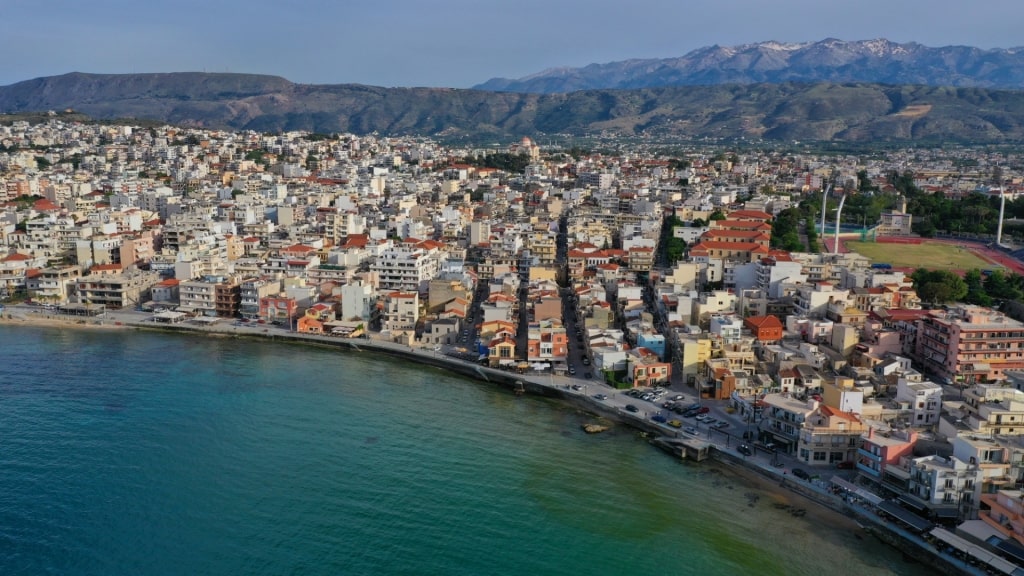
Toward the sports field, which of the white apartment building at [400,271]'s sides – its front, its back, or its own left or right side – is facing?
left

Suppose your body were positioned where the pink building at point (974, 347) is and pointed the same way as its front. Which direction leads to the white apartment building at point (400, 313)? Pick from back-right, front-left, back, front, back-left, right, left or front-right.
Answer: right

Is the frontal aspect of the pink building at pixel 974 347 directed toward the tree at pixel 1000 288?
no

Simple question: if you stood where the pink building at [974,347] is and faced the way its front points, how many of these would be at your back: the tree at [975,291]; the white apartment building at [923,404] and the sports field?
2

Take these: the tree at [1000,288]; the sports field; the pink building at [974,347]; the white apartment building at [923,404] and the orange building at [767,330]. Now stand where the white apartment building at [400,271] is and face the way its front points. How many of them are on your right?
0

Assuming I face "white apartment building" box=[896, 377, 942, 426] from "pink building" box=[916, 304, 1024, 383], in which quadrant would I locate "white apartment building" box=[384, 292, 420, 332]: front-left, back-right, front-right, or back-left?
front-right

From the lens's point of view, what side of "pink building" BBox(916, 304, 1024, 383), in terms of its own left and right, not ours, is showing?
front

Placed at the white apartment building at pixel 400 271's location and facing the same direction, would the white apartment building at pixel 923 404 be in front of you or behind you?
in front

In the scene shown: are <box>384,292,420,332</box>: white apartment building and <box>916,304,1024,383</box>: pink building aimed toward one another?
no

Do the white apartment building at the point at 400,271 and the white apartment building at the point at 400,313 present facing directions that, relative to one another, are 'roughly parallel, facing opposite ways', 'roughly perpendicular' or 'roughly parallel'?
roughly parallel

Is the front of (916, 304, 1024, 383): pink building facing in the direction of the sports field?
no

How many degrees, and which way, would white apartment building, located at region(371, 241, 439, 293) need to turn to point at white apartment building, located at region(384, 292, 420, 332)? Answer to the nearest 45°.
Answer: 0° — it already faces it

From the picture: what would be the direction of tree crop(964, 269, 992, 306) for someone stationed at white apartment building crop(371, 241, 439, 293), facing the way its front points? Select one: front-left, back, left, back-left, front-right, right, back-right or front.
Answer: left

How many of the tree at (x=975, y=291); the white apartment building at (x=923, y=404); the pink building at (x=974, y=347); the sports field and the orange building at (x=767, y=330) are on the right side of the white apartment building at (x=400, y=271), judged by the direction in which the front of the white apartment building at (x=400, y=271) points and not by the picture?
0

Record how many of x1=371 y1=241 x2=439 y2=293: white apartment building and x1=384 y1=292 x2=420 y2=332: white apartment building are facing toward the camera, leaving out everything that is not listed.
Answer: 2

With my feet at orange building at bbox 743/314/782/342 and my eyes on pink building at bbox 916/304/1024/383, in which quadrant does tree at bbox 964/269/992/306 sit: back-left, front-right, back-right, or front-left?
front-left

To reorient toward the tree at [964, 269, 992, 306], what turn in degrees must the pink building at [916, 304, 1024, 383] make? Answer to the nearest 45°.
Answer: approximately 180°

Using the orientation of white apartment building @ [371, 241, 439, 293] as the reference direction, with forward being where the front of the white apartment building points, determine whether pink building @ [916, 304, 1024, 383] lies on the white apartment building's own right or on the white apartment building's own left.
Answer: on the white apartment building's own left

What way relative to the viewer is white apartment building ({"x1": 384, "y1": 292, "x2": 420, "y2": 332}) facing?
toward the camera

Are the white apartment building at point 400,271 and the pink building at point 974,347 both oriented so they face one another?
no

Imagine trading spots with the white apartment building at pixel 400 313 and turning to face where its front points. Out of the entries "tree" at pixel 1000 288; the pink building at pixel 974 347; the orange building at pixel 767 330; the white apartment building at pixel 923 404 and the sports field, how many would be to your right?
0
